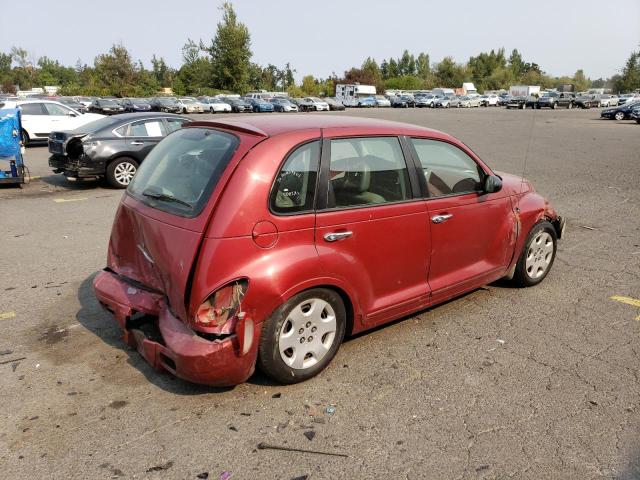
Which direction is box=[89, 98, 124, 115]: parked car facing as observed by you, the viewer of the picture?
facing the viewer and to the right of the viewer

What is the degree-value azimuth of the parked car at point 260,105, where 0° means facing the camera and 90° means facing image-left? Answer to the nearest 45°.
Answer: approximately 315°

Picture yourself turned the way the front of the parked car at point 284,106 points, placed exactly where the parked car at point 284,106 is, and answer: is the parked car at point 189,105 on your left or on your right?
on your right

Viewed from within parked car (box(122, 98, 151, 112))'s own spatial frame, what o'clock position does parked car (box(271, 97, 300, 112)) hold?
parked car (box(271, 97, 300, 112)) is roughly at 10 o'clock from parked car (box(122, 98, 151, 112)).

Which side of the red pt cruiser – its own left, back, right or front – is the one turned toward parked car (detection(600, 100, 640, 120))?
front

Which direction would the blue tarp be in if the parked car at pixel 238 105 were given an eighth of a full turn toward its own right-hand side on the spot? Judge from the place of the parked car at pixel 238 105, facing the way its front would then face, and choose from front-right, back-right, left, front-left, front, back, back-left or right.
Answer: front

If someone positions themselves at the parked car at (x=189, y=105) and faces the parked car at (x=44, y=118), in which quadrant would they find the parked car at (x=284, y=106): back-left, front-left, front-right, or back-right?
back-left

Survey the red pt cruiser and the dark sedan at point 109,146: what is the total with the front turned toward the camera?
0

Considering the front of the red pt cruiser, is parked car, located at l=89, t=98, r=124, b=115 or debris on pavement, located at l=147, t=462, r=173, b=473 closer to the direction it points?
the parked car

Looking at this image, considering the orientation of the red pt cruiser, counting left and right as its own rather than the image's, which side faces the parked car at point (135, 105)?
left

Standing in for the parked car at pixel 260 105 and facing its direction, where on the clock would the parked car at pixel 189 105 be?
the parked car at pixel 189 105 is roughly at 4 o'clock from the parked car at pixel 260 105.
